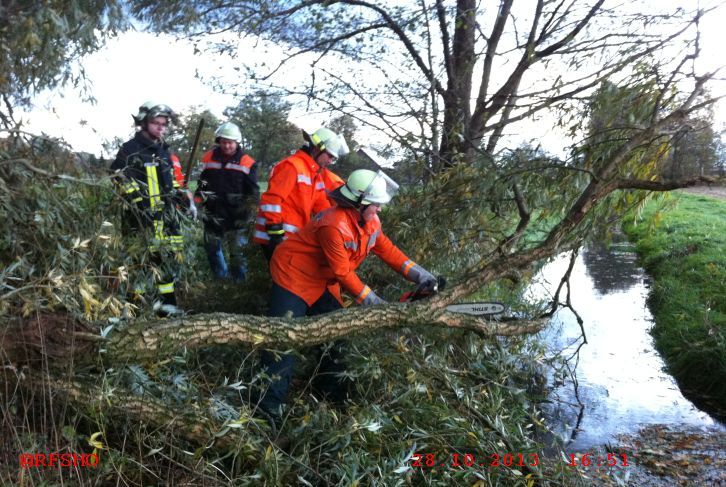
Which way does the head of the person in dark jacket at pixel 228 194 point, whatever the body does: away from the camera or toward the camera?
toward the camera

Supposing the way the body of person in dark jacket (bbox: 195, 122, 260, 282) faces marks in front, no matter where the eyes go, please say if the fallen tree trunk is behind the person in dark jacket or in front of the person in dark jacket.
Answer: in front

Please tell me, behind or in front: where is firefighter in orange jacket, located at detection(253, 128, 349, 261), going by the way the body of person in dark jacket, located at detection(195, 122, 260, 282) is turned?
in front

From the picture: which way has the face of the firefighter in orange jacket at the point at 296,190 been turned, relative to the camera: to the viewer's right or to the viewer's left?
to the viewer's right

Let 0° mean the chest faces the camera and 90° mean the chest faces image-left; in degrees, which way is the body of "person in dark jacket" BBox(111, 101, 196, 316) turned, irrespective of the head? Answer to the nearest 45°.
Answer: approximately 315°

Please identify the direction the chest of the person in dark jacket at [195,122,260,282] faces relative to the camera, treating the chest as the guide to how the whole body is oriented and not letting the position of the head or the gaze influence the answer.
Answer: toward the camera

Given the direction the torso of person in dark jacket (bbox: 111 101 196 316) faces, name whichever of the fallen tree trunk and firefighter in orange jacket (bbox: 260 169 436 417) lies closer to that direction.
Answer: the firefighter in orange jacket

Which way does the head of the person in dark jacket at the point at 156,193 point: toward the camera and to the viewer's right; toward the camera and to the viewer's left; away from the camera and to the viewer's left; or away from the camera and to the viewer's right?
toward the camera and to the viewer's right

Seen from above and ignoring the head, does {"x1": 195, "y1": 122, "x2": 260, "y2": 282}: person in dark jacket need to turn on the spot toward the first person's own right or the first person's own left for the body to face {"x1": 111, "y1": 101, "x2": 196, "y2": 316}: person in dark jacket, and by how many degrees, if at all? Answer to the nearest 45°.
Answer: approximately 45° to the first person's own right

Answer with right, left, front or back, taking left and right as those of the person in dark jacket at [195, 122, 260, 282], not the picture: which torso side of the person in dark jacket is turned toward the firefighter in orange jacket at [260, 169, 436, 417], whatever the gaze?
front

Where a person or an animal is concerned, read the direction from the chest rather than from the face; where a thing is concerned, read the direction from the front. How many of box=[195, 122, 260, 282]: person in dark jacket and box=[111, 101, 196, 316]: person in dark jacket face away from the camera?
0

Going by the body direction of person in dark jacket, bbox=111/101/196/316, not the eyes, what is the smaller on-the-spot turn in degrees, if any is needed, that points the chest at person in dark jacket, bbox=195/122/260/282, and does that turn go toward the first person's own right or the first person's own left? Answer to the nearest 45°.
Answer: approximately 90° to the first person's own left

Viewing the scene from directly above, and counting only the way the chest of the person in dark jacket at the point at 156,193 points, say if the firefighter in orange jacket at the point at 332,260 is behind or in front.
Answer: in front
